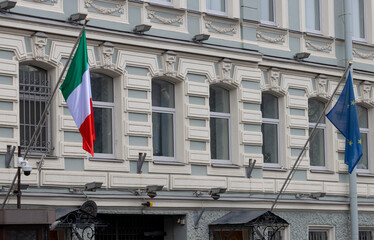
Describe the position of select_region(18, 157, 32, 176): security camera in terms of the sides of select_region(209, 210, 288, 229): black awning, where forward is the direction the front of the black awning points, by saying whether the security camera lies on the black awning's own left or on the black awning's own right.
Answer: on the black awning's own right

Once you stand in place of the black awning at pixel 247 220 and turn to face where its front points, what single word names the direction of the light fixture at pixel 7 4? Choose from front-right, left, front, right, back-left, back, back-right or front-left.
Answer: right

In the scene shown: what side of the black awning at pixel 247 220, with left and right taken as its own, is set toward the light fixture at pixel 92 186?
right

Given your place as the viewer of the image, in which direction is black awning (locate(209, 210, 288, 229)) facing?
facing the viewer and to the right of the viewer

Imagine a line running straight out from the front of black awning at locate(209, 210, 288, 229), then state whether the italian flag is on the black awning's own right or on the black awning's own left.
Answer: on the black awning's own right

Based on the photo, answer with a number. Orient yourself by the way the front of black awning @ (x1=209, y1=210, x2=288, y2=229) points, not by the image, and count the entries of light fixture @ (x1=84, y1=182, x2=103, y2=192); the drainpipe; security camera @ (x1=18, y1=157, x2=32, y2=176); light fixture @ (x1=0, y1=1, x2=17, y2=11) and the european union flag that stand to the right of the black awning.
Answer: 3

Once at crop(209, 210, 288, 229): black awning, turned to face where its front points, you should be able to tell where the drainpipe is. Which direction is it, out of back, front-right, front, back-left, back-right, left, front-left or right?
left
